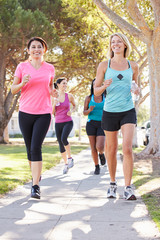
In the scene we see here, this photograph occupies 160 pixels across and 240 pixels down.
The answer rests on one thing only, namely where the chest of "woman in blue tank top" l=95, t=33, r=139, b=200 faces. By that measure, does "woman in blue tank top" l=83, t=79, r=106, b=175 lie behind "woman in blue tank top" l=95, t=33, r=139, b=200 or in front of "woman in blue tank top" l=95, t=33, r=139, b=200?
behind

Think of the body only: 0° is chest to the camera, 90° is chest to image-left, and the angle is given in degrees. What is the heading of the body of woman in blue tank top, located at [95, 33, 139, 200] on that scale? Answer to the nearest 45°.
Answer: approximately 0°

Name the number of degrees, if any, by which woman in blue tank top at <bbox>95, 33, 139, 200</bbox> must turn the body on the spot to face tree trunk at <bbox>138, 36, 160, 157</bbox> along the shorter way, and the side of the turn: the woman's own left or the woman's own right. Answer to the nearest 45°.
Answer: approximately 180°
